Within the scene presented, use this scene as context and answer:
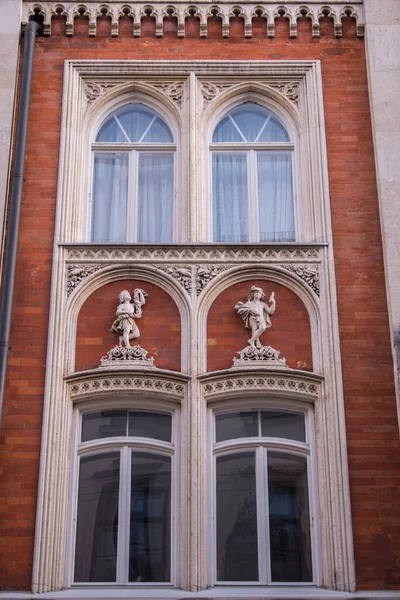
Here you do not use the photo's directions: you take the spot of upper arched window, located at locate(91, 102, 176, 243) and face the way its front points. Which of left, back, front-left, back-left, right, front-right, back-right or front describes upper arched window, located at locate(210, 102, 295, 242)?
left

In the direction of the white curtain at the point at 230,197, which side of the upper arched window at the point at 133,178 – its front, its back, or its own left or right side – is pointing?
left

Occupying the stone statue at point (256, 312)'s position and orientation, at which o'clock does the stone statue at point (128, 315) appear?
the stone statue at point (128, 315) is roughly at 3 o'clock from the stone statue at point (256, 312).

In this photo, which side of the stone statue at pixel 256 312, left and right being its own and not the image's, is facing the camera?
front

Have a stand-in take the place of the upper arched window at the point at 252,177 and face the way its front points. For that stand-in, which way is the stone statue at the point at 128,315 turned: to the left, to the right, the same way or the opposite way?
the same way

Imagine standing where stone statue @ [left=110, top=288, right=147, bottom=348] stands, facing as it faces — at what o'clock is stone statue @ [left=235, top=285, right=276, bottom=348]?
stone statue @ [left=235, top=285, right=276, bottom=348] is roughly at 9 o'clock from stone statue @ [left=110, top=288, right=147, bottom=348].

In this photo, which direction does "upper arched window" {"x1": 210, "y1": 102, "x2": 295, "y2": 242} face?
toward the camera

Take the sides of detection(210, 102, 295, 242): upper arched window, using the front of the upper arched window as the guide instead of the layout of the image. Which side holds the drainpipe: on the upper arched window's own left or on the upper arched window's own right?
on the upper arched window's own right

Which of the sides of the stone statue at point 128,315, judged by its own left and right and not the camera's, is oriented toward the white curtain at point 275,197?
left

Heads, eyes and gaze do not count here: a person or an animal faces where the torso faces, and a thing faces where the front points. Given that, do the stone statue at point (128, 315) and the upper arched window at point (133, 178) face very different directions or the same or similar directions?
same or similar directions

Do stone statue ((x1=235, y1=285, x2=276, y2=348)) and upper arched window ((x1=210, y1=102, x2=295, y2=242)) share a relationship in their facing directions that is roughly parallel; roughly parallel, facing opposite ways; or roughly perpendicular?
roughly parallel

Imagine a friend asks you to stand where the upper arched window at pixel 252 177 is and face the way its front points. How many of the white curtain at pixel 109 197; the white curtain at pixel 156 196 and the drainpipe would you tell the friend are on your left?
0
